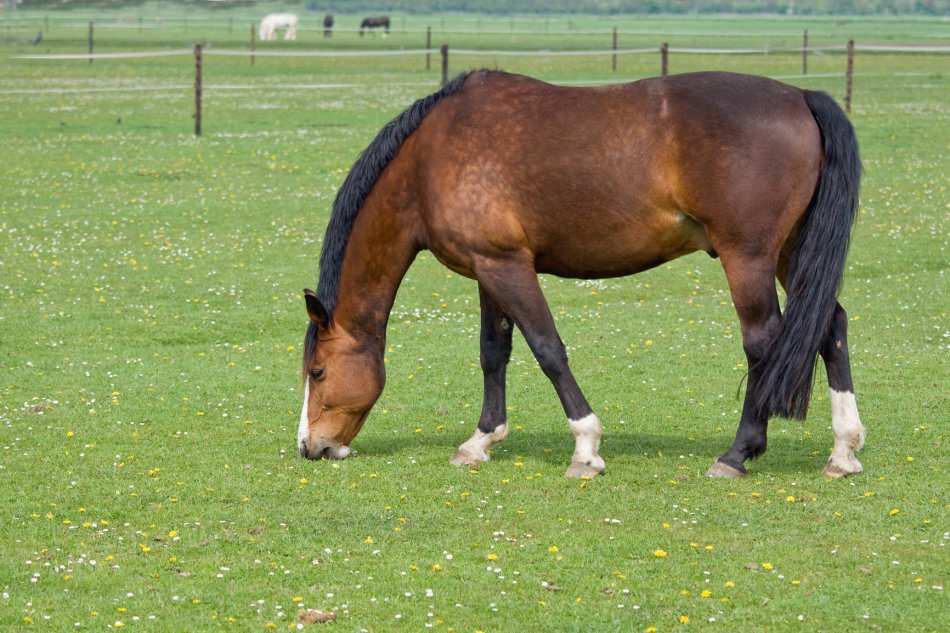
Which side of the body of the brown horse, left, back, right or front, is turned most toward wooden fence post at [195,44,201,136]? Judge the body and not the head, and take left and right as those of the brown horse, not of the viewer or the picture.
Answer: right

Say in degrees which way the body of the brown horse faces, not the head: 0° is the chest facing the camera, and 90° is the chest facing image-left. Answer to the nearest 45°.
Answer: approximately 90°

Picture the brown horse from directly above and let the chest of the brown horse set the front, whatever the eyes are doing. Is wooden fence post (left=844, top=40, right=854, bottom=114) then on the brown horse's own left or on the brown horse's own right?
on the brown horse's own right
